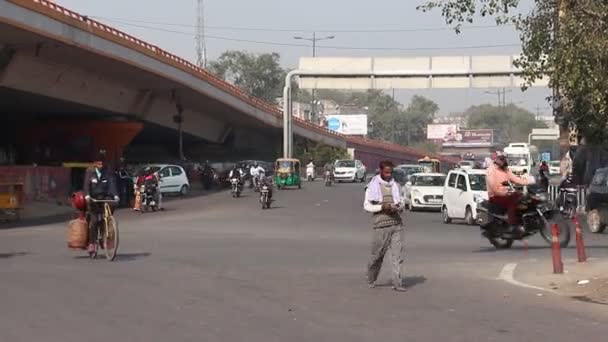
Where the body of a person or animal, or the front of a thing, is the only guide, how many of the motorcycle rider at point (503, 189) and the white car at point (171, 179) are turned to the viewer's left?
1

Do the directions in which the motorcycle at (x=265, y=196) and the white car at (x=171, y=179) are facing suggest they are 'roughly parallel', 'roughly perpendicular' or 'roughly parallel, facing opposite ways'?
roughly perpendicular

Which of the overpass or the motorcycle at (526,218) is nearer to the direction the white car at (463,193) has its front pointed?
the motorcycle
